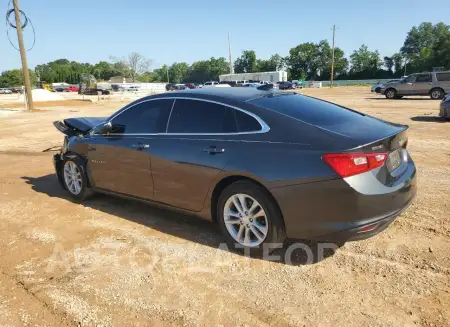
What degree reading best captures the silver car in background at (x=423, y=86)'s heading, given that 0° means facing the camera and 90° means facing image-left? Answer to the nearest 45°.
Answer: approximately 90°

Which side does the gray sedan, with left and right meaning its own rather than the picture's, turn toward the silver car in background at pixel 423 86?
right

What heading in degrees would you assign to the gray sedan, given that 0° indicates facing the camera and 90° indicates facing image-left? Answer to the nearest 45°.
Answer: approximately 135°

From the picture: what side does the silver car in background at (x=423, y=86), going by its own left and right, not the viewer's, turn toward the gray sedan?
left
